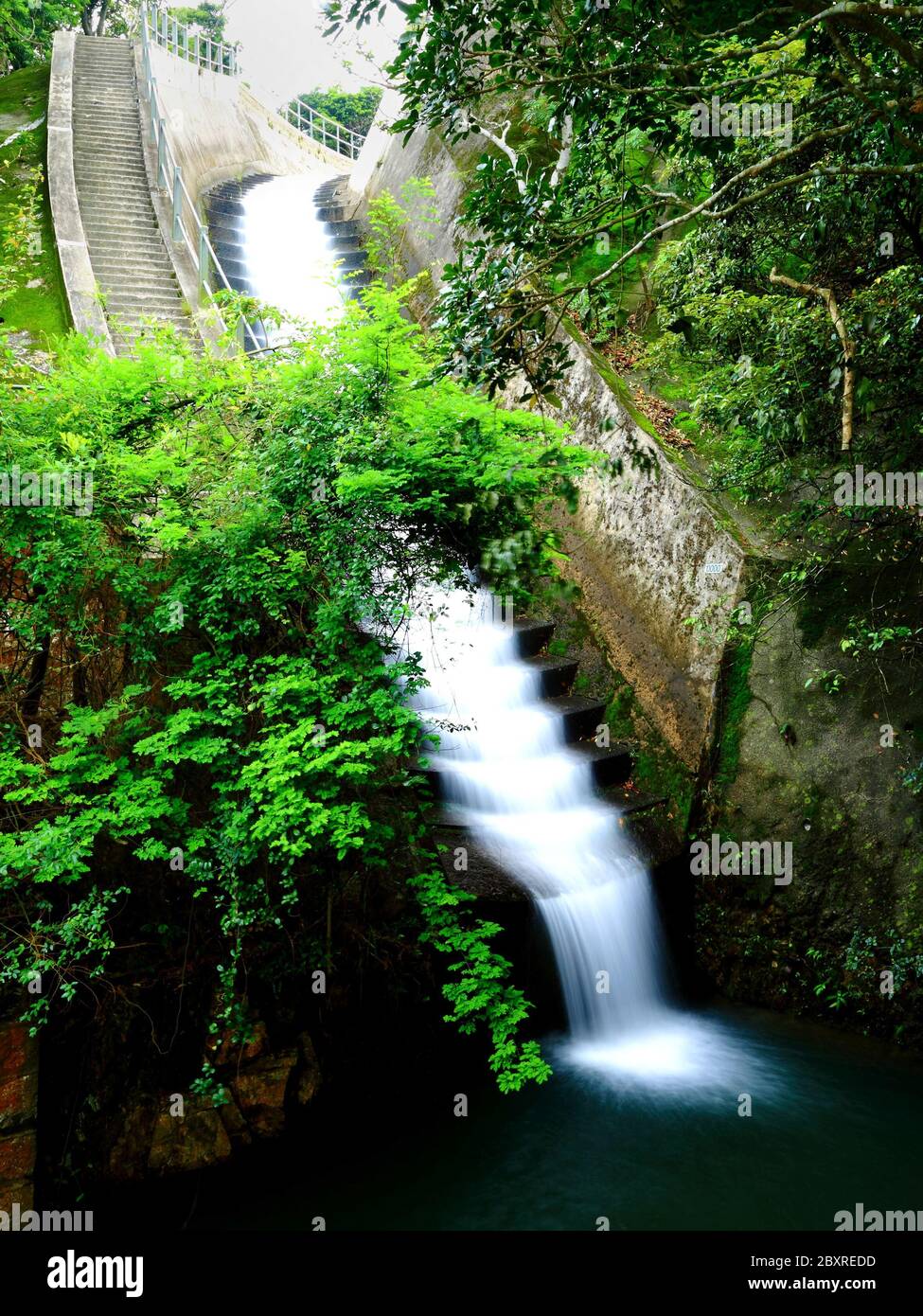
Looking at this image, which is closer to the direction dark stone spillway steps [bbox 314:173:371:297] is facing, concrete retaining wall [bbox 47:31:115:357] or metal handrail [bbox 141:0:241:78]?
the concrete retaining wall

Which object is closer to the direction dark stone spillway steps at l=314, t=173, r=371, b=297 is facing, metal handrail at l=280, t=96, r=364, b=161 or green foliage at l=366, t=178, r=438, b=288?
the green foliage

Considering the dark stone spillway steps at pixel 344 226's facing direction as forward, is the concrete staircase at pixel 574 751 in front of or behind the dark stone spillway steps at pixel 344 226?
in front

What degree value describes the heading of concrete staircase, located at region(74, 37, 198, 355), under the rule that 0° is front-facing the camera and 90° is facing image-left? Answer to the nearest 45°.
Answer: approximately 0°

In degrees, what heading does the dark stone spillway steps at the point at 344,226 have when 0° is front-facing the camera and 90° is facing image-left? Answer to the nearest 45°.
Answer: approximately 0°

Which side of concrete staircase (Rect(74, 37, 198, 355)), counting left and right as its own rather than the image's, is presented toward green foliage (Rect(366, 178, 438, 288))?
left

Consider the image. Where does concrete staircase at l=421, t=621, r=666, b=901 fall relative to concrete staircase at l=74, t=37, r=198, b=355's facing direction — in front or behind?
in front

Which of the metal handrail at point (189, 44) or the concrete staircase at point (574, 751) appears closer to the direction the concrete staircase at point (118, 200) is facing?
the concrete staircase

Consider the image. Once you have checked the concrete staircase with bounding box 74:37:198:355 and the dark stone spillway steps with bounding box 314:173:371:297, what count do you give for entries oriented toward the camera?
2
